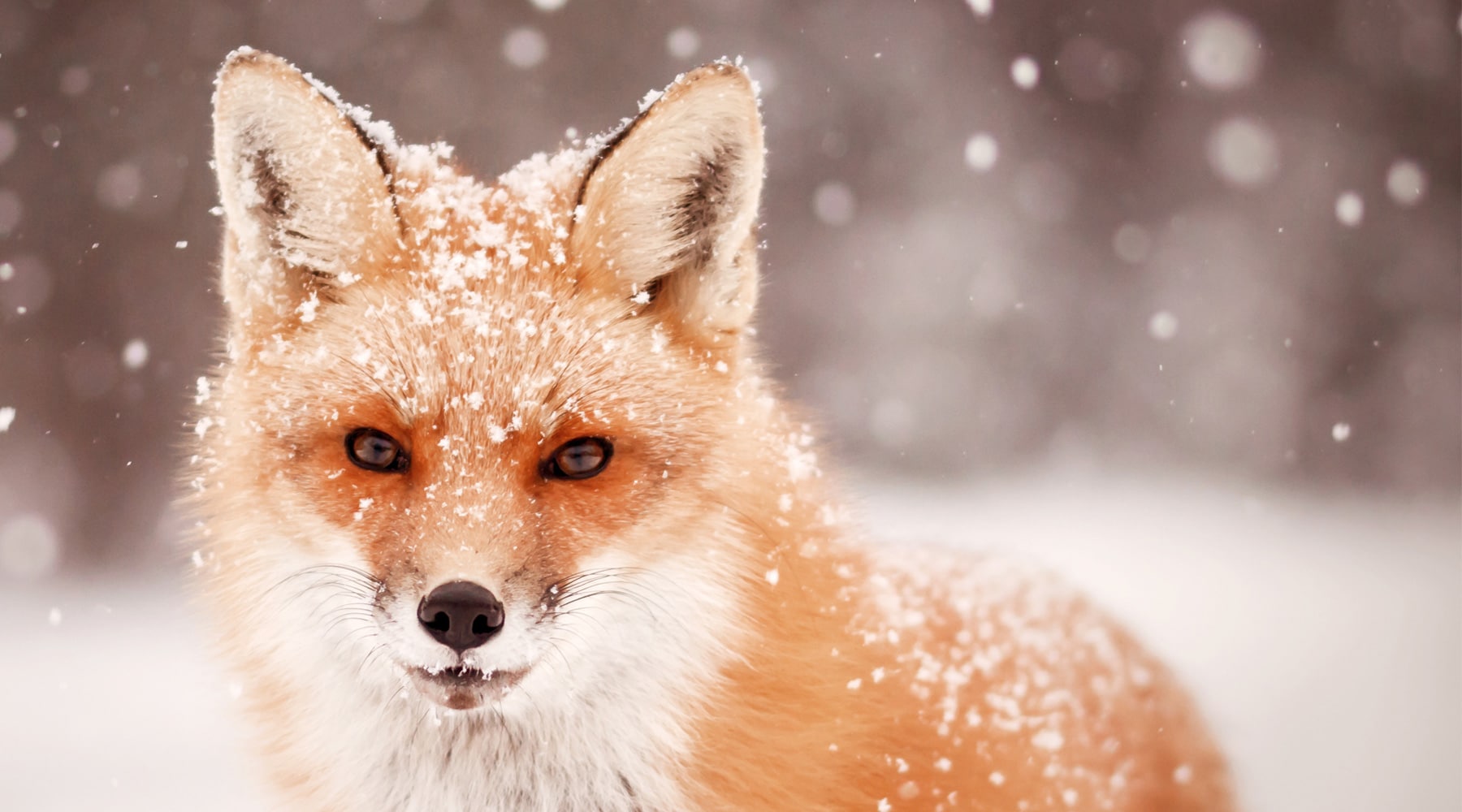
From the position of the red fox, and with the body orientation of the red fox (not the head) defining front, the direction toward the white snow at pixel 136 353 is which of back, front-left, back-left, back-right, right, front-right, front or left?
right

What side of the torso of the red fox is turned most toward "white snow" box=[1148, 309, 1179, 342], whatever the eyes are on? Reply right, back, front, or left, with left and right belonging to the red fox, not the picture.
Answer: back

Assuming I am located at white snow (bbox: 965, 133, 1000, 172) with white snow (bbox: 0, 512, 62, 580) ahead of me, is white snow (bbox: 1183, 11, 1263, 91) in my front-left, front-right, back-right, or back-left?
back-left

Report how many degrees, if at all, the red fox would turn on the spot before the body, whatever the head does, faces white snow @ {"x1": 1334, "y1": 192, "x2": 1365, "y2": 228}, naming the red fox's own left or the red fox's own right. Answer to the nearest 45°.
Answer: approximately 180°

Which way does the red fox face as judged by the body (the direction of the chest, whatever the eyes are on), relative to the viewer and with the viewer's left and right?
facing the viewer and to the left of the viewer

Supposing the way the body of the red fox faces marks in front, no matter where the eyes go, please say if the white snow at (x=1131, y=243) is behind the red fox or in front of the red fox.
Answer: behind

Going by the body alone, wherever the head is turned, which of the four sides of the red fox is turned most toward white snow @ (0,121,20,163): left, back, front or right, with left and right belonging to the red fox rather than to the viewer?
right
